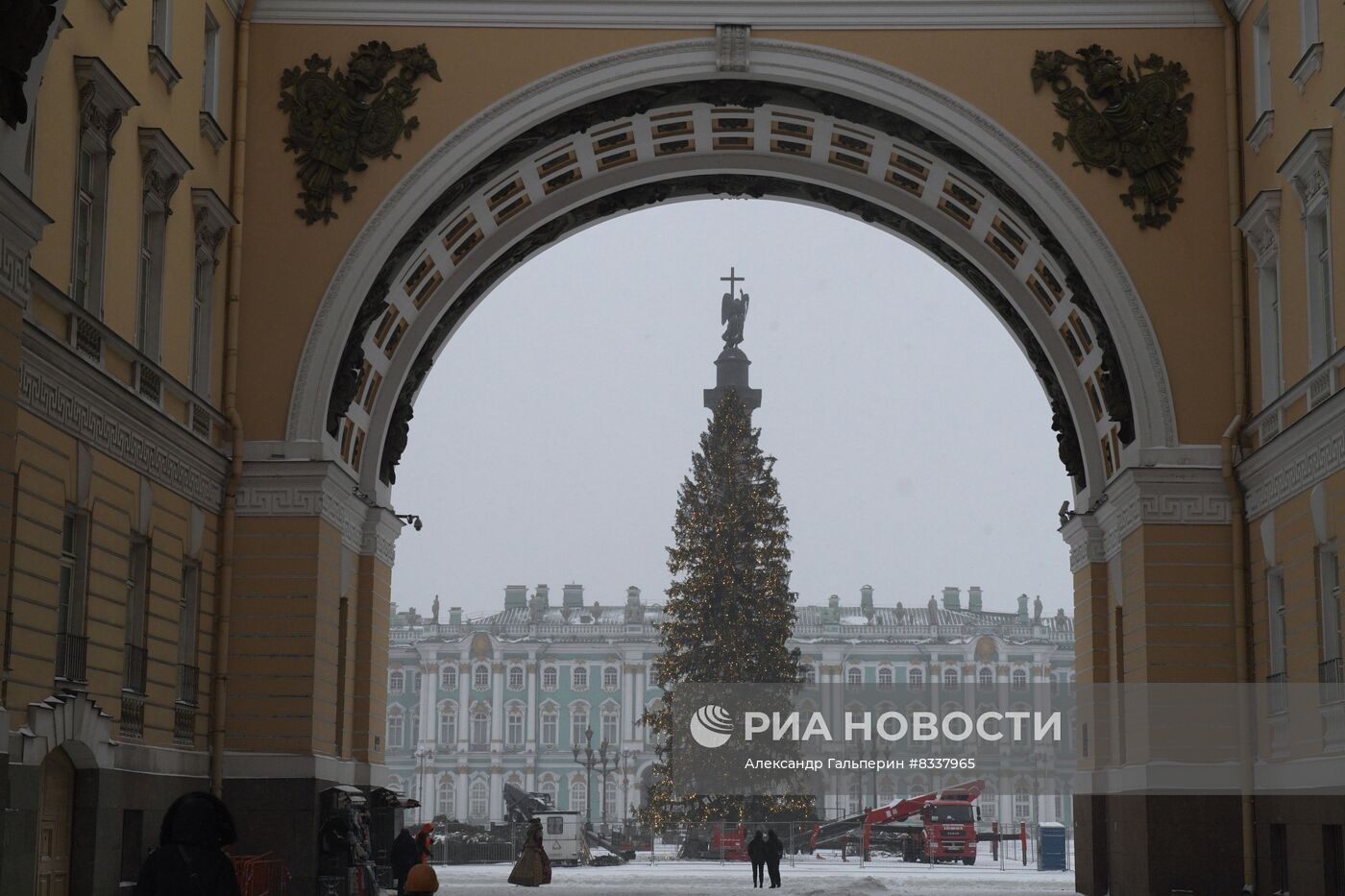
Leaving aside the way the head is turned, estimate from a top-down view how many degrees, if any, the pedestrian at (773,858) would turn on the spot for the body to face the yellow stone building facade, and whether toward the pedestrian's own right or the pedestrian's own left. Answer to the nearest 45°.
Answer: approximately 180°

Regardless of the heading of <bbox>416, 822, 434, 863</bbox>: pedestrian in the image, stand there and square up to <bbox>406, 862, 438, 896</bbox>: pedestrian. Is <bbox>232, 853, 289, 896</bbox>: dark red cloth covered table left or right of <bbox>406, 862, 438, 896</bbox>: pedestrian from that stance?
right

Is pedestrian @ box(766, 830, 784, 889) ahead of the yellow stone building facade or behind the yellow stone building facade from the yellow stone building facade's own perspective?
behind

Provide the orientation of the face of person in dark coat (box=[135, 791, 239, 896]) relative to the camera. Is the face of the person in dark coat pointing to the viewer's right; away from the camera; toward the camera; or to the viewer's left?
away from the camera

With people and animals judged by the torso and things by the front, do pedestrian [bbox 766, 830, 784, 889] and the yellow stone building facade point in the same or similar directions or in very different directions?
very different directions

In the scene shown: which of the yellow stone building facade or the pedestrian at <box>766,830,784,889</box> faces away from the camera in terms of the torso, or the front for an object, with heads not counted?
the pedestrian

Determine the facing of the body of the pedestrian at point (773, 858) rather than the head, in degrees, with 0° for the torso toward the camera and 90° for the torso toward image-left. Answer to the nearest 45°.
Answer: approximately 180°

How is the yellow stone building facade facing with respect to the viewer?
toward the camera
